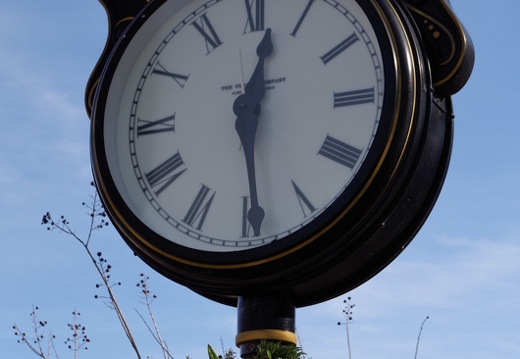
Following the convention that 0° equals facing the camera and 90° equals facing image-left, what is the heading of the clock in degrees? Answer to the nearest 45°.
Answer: approximately 45°
